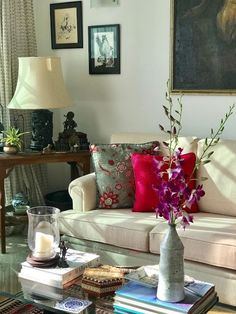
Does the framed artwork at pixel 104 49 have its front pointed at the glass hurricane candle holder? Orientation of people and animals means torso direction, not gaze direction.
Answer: yes

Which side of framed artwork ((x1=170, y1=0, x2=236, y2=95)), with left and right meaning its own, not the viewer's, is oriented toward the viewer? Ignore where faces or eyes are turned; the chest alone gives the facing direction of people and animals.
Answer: front

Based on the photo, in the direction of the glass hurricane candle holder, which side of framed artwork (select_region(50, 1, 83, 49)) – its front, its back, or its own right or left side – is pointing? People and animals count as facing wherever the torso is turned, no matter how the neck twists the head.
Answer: front

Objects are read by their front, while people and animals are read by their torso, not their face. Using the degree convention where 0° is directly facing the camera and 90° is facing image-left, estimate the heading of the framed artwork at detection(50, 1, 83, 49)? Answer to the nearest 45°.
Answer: approximately 0°

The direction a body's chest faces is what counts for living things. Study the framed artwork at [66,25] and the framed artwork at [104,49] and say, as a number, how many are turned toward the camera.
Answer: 2

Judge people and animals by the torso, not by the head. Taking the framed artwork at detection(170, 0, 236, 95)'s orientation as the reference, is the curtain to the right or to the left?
on its right

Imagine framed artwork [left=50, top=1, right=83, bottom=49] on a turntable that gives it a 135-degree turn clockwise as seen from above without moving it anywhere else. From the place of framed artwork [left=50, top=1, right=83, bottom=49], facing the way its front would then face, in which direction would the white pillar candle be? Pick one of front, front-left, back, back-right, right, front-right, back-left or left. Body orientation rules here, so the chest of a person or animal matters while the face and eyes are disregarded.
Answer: back-left

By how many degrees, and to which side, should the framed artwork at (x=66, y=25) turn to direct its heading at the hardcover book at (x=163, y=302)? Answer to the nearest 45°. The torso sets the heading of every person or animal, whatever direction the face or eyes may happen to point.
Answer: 0° — it already faces it

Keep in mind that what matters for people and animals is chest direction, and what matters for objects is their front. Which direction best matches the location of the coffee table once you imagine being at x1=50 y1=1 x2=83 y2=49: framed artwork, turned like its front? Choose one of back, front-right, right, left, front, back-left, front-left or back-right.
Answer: front

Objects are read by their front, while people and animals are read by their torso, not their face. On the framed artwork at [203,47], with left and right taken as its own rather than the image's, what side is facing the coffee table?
front

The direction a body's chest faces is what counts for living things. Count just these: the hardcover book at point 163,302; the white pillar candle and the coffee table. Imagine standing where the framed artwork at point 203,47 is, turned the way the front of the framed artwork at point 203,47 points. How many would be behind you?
0

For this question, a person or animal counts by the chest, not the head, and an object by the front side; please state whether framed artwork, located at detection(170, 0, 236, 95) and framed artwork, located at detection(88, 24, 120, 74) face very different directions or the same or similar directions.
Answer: same or similar directions

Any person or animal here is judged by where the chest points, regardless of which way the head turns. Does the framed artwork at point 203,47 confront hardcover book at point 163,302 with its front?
yes
